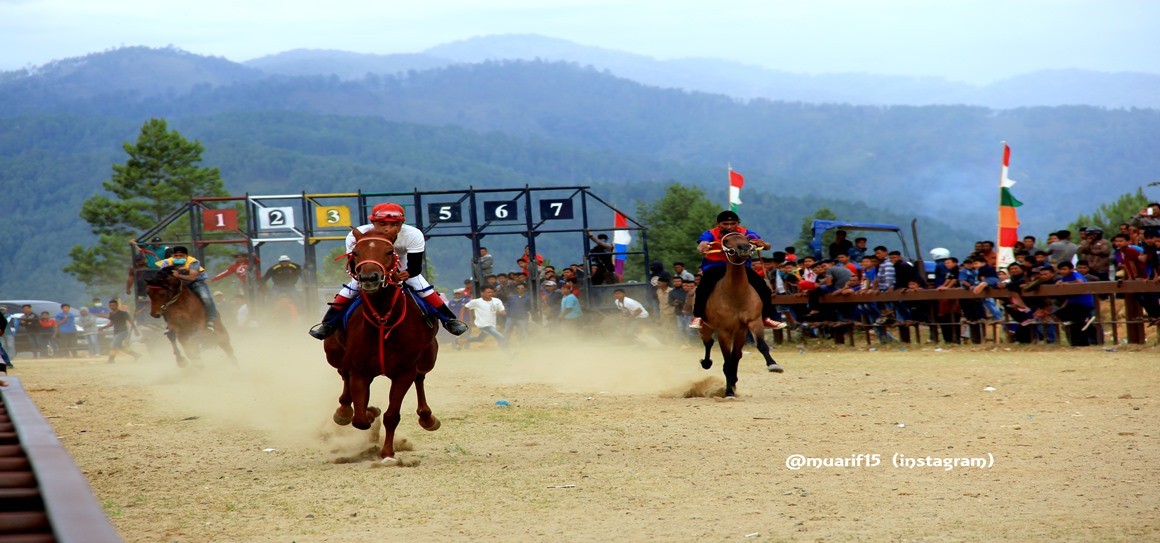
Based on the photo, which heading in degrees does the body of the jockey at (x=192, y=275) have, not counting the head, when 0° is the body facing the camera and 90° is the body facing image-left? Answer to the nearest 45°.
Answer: approximately 45°

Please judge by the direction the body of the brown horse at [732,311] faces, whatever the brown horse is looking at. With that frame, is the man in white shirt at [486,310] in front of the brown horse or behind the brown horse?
behind

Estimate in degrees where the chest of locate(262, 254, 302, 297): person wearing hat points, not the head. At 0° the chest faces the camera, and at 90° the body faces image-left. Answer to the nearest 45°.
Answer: approximately 0°

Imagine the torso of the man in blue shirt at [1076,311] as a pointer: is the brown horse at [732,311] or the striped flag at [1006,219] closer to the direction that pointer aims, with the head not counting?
the brown horse

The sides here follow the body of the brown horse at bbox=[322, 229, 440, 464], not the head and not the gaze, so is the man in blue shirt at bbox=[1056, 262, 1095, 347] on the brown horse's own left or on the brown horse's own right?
on the brown horse's own left

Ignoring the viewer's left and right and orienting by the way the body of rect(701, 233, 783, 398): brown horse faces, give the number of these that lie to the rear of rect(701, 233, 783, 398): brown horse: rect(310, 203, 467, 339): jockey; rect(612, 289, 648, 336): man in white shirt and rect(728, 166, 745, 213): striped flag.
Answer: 2

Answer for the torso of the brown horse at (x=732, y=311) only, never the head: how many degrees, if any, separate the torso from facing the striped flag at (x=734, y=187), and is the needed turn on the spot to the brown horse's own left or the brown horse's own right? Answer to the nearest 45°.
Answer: approximately 180°
